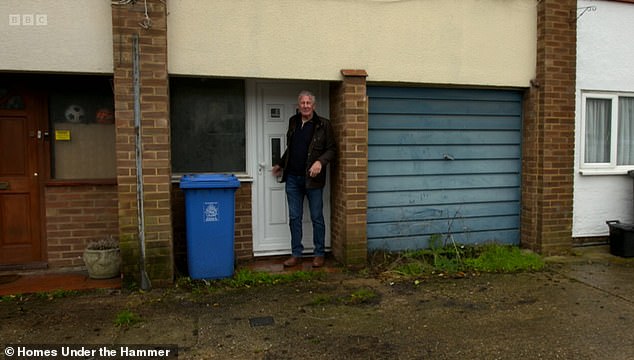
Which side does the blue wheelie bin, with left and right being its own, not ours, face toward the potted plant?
right

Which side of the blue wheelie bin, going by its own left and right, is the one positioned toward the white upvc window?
left

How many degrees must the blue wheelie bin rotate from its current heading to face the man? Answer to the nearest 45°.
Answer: approximately 90° to its left

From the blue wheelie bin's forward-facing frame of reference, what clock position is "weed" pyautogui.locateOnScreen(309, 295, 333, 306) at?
The weed is roughly at 10 o'clock from the blue wheelie bin.

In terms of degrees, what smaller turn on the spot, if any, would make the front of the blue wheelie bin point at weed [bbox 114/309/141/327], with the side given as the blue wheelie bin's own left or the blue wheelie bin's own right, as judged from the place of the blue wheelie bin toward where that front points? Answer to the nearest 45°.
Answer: approximately 45° to the blue wheelie bin's own right

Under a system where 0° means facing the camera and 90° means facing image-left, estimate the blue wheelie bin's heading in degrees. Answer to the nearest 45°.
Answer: approximately 0°

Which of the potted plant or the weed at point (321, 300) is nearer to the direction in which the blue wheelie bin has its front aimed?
the weed

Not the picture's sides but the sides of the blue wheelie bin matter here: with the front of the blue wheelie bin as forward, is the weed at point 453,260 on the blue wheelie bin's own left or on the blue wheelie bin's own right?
on the blue wheelie bin's own left

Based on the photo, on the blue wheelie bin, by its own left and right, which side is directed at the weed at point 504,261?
left

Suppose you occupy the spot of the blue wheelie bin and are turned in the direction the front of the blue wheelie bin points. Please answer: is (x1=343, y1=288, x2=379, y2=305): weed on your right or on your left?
on your left
